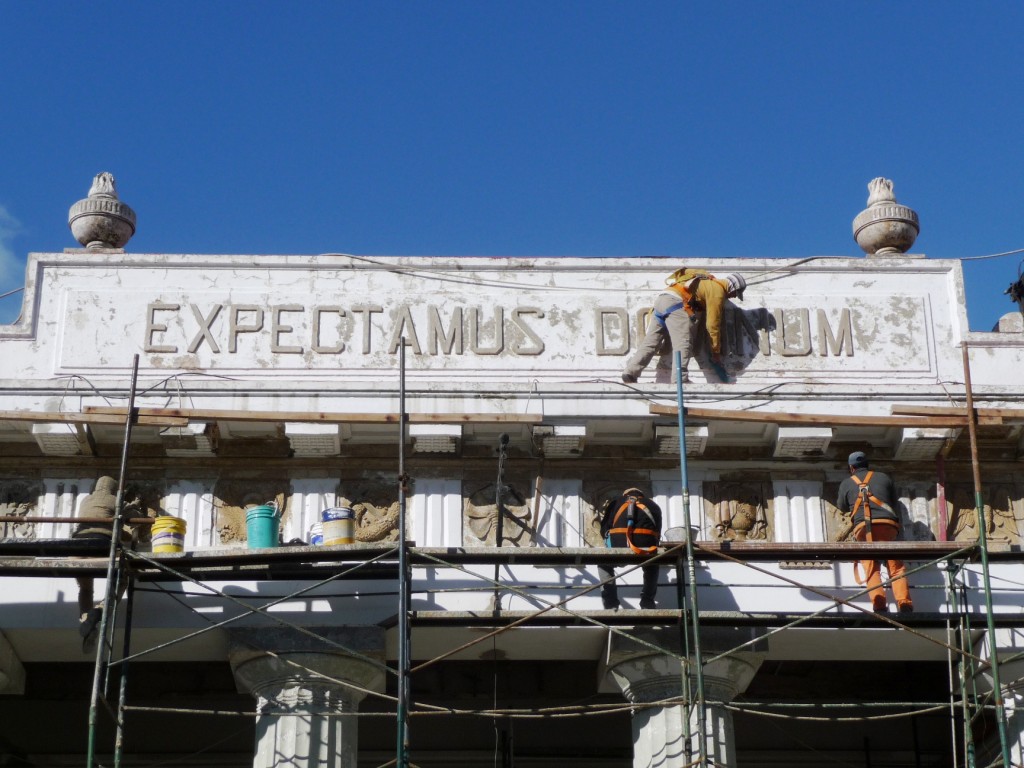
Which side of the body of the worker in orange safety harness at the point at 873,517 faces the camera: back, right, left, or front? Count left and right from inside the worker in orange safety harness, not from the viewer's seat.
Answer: back

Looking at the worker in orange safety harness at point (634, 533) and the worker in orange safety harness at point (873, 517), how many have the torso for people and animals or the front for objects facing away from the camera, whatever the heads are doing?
2

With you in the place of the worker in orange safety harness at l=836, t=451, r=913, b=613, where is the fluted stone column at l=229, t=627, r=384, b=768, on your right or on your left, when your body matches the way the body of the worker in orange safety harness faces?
on your left

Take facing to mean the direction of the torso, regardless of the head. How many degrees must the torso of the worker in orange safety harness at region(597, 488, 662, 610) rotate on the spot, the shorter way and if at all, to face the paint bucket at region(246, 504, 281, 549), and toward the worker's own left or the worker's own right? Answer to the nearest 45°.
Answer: approximately 90° to the worker's own left

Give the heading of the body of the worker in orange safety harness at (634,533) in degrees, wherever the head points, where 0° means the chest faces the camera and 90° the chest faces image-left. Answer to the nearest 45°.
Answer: approximately 180°

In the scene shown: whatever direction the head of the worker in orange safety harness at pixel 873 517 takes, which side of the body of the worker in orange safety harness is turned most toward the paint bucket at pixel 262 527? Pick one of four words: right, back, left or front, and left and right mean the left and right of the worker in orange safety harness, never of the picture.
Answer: left

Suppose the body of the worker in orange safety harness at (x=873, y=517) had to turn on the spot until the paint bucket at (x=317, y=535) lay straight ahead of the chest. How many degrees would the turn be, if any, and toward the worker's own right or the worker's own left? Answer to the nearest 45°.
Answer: approximately 90° to the worker's own left

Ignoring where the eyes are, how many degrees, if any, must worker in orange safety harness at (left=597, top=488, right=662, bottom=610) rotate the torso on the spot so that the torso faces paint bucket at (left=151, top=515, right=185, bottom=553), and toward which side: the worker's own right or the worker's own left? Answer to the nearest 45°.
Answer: approximately 90° to the worker's own left
